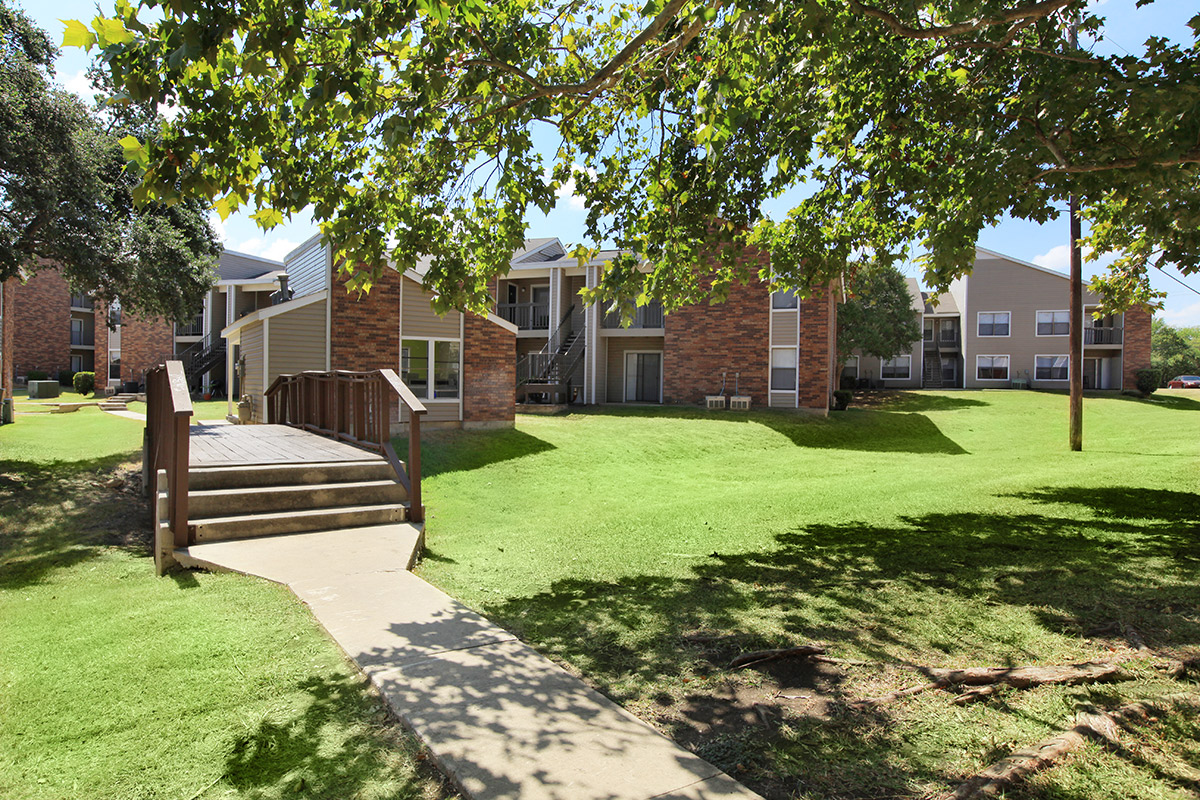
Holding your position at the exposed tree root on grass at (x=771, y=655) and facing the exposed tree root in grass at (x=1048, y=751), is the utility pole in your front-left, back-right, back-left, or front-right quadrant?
back-left

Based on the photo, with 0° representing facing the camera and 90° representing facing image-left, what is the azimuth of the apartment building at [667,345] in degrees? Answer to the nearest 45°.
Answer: approximately 0°

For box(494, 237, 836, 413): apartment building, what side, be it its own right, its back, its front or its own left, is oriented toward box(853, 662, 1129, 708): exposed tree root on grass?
front

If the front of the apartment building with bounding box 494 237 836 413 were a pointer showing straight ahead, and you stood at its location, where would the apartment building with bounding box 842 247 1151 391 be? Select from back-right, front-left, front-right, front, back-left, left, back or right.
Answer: back-left

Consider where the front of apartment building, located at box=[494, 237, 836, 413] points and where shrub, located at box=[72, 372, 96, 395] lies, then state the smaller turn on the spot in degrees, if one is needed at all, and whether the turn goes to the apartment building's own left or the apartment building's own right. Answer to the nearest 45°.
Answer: approximately 90° to the apartment building's own right

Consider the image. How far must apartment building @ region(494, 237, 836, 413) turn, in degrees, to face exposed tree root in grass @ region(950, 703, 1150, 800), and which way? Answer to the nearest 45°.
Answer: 0° — it already faces it

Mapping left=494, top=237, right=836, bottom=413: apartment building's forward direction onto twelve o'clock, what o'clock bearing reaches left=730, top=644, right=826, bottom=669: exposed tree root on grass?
The exposed tree root on grass is roughly at 12 o'clock from the apartment building.
